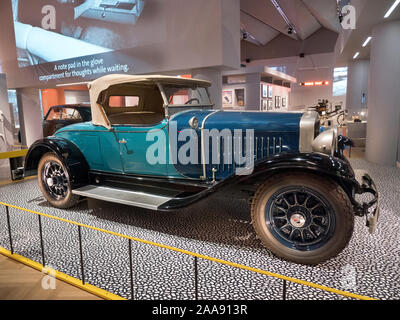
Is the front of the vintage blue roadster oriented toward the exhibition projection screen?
no

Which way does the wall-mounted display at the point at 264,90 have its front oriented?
toward the camera

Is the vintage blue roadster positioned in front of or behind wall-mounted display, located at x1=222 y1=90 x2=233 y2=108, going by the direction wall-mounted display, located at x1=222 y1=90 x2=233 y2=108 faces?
in front

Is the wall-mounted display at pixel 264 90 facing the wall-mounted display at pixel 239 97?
no

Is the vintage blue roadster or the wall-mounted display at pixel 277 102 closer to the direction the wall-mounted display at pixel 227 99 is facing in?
the vintage blue roadster

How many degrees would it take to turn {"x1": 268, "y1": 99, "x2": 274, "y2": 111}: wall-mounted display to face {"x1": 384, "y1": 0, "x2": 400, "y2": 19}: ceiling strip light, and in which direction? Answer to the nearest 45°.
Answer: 0° — it already faces it

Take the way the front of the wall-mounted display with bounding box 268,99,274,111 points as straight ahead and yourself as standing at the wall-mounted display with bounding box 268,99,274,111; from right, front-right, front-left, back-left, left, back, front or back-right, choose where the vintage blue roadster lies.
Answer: front

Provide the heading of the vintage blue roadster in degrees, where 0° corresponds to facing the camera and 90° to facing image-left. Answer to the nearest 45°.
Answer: approximately 315°

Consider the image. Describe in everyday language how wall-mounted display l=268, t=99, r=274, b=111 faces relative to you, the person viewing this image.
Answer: facing the viewer

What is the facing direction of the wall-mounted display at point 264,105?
toward the camera

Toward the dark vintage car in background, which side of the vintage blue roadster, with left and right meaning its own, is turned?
back

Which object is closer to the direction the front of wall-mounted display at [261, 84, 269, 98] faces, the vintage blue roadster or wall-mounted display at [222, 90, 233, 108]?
the vintage blue roadster

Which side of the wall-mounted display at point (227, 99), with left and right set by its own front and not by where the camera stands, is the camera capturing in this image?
front

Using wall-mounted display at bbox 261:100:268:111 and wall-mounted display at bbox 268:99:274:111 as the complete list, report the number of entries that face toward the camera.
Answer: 2

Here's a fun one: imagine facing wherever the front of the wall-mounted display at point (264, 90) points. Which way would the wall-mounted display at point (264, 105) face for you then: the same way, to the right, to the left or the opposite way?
the same way

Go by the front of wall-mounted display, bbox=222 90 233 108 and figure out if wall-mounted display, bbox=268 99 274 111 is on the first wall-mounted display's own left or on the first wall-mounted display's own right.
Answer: on the first wall-mounted display's own left

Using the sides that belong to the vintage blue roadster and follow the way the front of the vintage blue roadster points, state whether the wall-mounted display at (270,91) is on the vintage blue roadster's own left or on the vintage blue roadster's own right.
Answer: on the vintage blue roadster's own left

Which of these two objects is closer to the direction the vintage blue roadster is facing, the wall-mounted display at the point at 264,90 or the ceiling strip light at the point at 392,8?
the ceiling strip light
